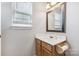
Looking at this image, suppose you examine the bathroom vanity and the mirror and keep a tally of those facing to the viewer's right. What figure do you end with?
0

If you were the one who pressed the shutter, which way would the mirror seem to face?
facing the viewer and to the left of the viewer

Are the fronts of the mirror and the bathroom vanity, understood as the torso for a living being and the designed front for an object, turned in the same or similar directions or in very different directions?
same or similar directions
